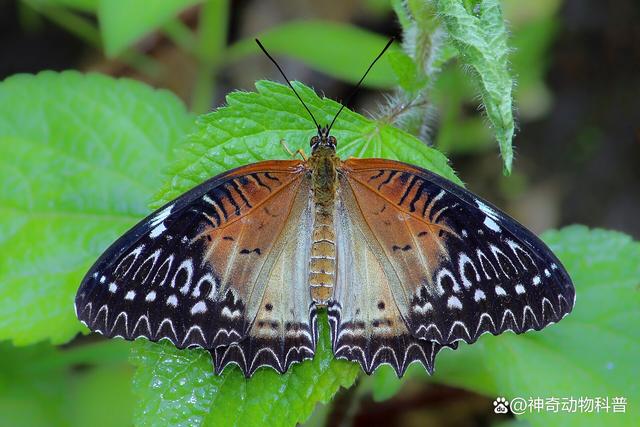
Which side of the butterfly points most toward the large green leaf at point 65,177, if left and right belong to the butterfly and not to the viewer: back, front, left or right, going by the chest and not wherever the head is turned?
left

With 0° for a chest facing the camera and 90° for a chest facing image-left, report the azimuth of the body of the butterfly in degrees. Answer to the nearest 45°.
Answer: approximately 180°

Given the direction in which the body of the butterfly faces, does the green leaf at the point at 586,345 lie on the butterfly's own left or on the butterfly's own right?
on the butterfly's own right
